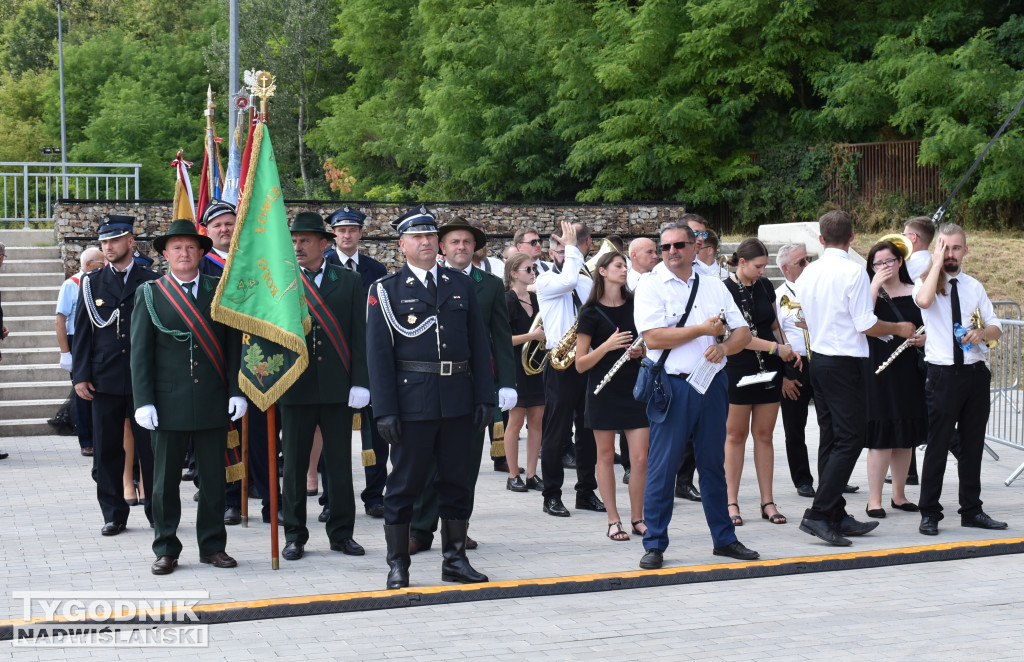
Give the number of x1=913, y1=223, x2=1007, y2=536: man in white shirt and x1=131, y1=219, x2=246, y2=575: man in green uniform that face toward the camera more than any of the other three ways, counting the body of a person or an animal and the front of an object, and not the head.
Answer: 2

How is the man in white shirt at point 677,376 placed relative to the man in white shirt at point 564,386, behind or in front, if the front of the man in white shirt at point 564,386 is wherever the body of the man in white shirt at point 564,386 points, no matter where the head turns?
in front

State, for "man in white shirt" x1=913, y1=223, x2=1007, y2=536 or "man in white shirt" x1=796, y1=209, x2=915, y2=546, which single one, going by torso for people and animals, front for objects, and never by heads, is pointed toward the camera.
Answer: "man in white shirt" x1=913, y1=223, x2=1007, y2=536

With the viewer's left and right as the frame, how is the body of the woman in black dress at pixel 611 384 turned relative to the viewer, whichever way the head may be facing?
facing the viewer and to the right of the viewer

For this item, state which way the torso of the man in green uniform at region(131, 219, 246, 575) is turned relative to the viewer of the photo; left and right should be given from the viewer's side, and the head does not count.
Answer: facing the viewer

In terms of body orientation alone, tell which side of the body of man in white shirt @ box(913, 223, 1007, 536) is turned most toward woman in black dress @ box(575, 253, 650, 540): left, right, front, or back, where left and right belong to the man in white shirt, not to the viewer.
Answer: right

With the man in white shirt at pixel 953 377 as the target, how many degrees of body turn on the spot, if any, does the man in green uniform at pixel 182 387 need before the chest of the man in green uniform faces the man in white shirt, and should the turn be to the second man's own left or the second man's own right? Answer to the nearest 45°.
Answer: approximately 90° to the second man's own left

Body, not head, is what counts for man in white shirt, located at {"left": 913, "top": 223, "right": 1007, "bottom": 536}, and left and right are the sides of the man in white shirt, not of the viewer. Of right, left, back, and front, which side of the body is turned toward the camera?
front

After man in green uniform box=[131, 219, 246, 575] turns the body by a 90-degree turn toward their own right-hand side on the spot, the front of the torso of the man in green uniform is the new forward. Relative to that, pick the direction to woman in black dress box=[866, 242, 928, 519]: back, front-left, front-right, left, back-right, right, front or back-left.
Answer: back
